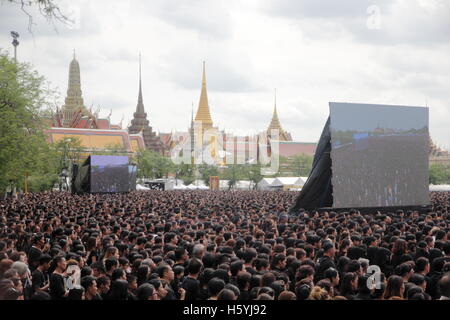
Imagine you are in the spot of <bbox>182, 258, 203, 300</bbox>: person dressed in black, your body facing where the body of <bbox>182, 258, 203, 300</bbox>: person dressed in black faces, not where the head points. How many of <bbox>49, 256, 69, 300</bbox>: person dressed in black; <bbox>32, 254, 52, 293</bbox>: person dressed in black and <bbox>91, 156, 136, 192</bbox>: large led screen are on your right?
0

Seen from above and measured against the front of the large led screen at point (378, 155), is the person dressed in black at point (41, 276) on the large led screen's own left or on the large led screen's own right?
on the large led screen's own right

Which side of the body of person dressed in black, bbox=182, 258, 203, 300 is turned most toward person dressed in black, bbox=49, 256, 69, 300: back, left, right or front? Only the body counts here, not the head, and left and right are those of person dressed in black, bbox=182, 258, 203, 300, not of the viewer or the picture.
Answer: left

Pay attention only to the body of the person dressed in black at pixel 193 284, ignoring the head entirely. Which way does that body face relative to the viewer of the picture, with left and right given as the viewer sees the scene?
facing away from the viewer and to the right of the viewer

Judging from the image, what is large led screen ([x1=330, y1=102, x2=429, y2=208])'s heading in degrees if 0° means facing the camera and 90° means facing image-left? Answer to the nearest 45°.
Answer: approximately 315°

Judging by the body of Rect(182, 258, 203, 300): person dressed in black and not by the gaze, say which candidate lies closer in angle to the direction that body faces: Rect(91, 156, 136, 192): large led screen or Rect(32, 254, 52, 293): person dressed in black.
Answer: the large led screen

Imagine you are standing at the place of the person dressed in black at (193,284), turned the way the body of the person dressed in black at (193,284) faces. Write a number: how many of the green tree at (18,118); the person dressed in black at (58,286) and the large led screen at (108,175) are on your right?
0

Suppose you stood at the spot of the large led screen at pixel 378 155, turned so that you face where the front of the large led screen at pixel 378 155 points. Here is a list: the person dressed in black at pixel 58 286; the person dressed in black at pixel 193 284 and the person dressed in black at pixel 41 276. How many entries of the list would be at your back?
0

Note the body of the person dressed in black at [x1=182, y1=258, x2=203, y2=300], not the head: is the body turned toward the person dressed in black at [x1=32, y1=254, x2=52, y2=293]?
no

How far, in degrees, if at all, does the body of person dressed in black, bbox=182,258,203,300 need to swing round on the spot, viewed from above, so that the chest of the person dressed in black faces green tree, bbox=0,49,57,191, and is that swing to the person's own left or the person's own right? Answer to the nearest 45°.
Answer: approximately 45° to the person's own left

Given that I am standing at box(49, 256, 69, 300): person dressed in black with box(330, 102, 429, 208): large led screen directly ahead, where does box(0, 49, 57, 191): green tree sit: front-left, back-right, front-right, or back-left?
front-left

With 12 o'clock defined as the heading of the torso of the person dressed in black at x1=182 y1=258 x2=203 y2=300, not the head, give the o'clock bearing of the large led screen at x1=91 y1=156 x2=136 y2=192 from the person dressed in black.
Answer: The large led screen is roughly at 10 o'clock from the person dressed in black.

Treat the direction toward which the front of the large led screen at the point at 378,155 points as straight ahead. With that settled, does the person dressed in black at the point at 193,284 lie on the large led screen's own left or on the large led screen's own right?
on the large led screen's own right

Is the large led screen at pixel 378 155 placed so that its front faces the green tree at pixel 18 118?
no

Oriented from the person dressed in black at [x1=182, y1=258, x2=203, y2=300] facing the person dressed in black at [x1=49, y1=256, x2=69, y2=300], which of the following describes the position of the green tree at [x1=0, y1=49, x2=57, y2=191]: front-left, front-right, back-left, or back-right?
front-right

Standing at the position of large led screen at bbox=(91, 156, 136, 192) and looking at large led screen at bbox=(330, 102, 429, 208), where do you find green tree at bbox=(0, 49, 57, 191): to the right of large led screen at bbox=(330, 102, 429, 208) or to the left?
right

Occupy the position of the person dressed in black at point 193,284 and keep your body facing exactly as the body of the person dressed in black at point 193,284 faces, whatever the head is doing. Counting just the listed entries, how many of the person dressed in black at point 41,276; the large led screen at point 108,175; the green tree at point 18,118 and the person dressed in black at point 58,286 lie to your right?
0
